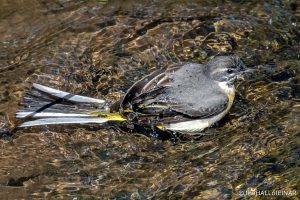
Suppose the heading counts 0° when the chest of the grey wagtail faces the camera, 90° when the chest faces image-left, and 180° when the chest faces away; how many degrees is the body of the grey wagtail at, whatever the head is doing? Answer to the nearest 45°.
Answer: approximately 270°
